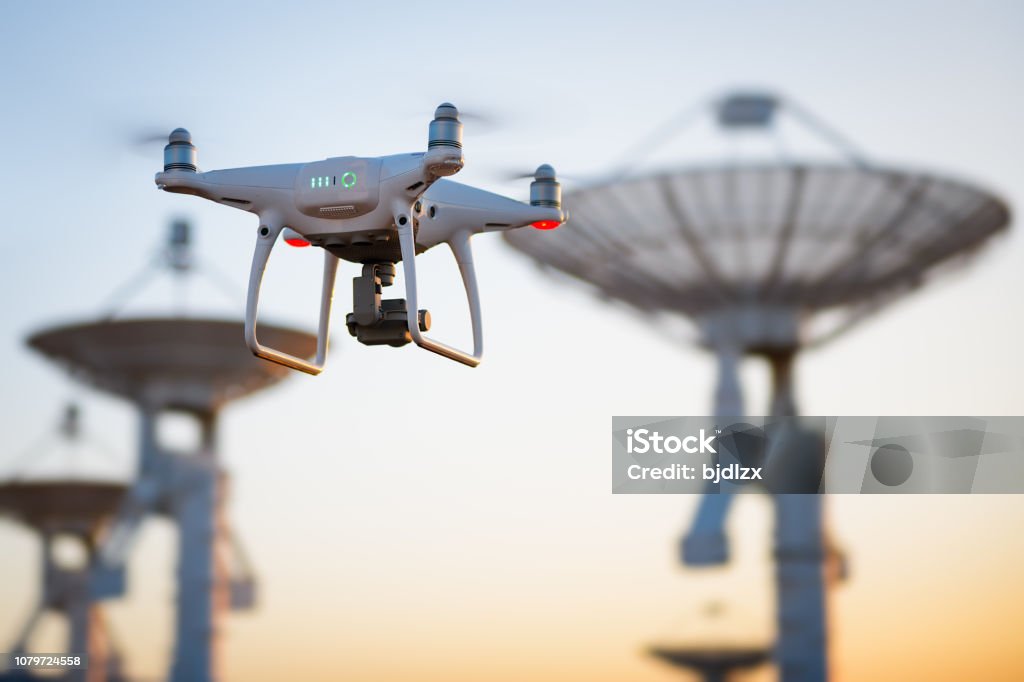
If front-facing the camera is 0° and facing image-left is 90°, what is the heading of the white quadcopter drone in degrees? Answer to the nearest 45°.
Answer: approximately 225°
